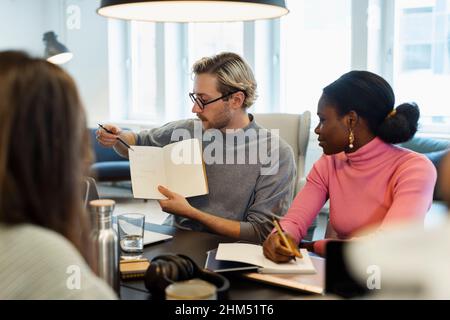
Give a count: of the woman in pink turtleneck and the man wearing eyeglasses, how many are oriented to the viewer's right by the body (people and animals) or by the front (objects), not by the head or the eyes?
0

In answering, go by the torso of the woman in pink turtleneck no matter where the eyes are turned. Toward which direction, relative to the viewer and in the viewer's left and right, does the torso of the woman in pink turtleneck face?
facing the viewer and to the left of the viewer

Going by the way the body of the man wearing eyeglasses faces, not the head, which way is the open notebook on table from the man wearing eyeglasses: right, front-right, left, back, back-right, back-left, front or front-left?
front-left

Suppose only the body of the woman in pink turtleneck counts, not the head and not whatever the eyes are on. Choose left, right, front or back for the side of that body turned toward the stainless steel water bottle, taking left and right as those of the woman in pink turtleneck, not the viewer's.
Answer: front

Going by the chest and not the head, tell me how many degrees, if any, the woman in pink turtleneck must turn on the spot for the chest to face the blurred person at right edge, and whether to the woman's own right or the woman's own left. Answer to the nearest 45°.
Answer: approximately 45° to the woman's own left

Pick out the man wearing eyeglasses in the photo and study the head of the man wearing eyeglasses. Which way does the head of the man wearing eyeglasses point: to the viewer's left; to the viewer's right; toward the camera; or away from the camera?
to the viewer's left

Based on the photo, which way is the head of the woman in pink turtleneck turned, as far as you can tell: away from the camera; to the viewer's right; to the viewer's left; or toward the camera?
to the viewer's left

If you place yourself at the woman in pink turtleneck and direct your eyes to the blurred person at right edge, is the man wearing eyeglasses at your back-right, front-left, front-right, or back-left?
back-right
